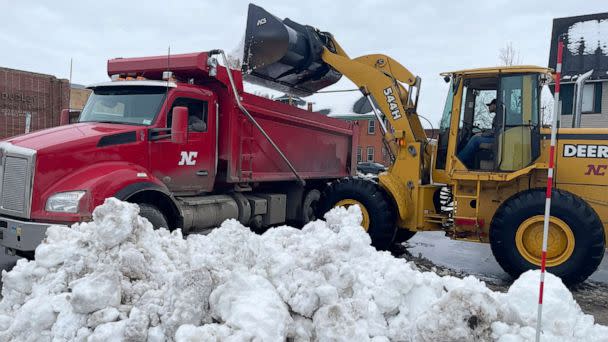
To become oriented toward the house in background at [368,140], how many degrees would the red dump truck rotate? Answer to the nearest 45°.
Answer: approximately 180°

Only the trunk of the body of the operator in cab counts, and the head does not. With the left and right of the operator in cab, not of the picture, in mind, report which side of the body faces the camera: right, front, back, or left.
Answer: left

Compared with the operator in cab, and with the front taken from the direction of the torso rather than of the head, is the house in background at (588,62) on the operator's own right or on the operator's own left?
on the operator's own right

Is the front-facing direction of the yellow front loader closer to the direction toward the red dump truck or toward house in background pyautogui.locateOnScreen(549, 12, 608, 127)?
the red dump truck

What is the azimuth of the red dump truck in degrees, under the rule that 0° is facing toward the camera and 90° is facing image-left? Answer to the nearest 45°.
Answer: approximately 45°

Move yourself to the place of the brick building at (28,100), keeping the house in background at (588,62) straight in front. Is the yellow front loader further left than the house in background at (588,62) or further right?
right

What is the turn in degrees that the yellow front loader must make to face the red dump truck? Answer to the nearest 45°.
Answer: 0° — it already faces it

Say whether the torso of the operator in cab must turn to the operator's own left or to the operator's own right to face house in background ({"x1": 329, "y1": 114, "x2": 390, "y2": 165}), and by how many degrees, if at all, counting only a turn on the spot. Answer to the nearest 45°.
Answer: approximately 90° to the operator's own right

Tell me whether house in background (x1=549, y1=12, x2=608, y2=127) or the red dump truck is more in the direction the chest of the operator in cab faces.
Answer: the red dump truck

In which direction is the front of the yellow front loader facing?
to the viewer's left

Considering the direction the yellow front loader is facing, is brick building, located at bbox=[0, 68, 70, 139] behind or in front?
in front

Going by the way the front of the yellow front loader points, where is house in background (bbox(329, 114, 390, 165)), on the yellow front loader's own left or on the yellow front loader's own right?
on the yellow front loader's own right

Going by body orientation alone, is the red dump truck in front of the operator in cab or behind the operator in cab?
in front
